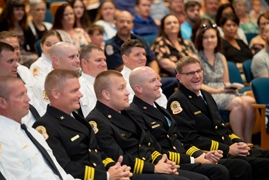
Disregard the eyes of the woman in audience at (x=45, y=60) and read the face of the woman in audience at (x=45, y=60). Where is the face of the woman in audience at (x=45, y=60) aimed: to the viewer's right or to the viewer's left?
to the viewer's right

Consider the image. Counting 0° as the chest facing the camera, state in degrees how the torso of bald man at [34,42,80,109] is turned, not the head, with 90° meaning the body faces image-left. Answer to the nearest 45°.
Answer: approximately 315°

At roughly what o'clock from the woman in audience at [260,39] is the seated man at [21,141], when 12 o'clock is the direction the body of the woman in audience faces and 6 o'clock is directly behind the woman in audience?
The seated man is roughly at 2 o'clock from the woman in audience.

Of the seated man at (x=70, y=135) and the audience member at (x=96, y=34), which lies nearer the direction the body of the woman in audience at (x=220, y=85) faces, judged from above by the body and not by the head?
the seated man

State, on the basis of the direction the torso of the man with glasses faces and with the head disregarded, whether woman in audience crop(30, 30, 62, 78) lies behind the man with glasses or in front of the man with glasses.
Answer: behind

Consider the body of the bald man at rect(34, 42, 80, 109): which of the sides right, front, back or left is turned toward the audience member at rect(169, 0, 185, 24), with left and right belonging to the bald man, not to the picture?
left

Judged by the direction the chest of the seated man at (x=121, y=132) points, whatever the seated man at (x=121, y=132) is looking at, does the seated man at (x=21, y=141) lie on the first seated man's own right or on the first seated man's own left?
on the first seated man's own right

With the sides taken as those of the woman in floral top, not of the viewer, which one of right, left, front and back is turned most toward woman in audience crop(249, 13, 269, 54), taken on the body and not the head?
left
